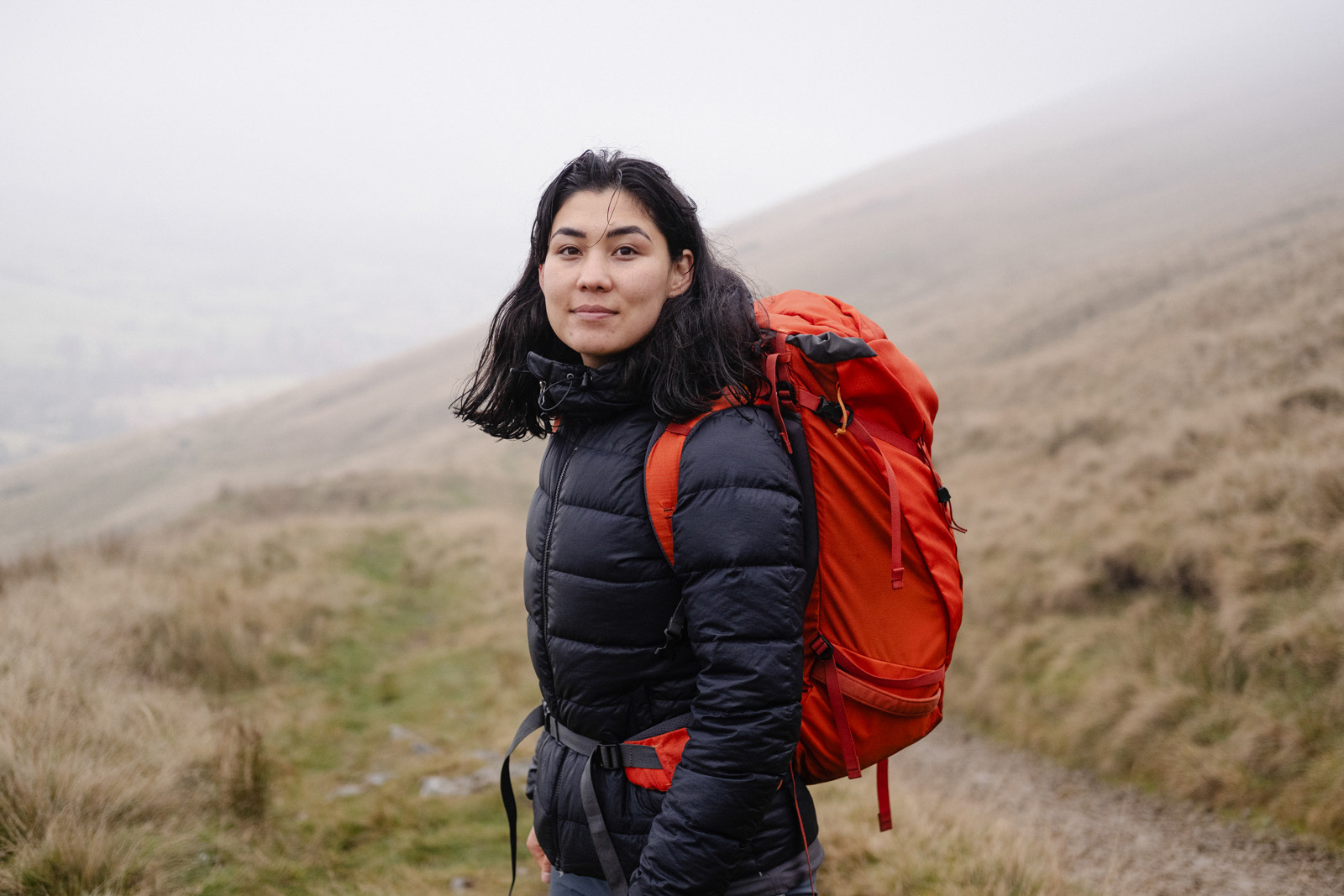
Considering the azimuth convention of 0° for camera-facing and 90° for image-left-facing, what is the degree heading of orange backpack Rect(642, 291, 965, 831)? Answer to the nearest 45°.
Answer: approximately 270°

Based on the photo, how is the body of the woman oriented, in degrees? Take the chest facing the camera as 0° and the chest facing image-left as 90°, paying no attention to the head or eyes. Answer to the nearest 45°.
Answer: approximately 45°
